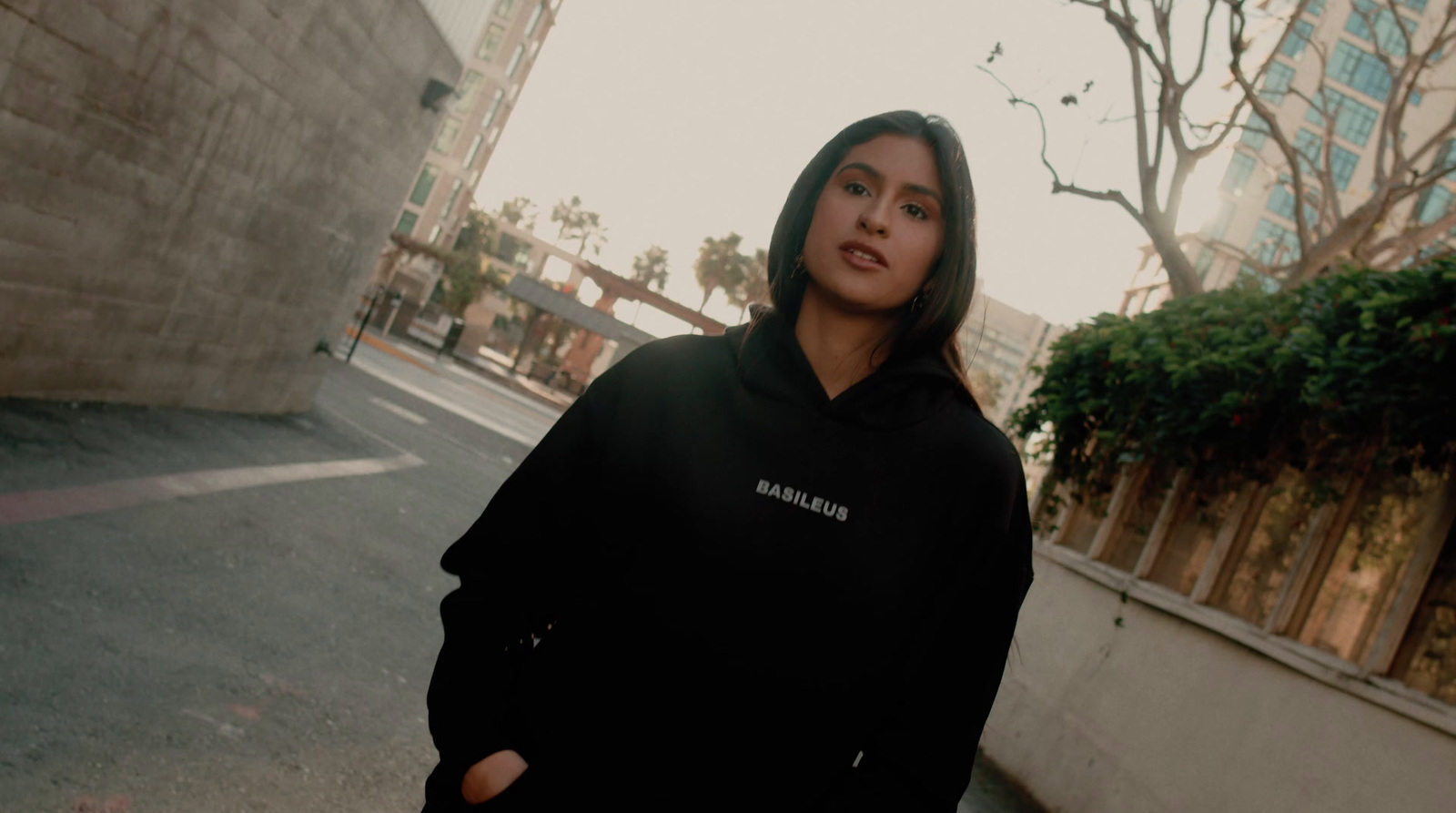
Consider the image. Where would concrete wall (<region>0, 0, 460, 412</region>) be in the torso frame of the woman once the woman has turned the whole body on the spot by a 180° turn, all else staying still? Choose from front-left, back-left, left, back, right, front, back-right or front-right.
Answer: front-left

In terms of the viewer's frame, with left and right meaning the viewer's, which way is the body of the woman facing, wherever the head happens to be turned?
facing the viewer
